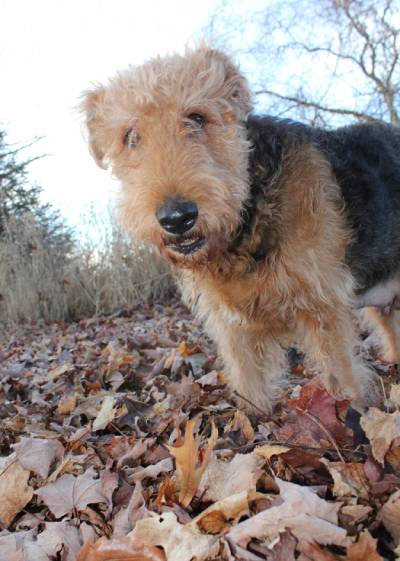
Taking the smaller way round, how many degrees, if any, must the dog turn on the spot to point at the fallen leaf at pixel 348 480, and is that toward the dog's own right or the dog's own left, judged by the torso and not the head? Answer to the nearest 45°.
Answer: approximately 45° to the dog's own left

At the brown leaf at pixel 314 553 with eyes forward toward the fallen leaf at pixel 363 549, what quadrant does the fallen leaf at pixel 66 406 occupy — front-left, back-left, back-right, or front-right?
back-left

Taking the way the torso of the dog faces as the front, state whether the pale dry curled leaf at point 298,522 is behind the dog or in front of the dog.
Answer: in front

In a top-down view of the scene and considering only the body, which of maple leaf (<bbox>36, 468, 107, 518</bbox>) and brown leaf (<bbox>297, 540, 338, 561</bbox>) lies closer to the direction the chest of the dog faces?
the maple leaf

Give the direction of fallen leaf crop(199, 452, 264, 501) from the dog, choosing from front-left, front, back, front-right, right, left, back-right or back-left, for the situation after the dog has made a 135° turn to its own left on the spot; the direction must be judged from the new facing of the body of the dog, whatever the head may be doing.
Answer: right

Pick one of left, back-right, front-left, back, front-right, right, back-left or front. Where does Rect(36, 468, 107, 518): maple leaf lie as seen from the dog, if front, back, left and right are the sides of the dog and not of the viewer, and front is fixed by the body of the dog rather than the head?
front

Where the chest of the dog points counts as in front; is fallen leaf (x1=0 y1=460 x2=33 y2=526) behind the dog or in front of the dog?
in front

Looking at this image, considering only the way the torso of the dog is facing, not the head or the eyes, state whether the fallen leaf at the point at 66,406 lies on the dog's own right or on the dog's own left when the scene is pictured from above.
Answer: on the dog's own right

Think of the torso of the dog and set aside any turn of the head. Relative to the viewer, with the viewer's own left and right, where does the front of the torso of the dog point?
facing the viewer and to the left of the viewer

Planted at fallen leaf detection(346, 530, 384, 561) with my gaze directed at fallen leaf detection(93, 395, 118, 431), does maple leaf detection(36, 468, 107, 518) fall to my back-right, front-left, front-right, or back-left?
front-left

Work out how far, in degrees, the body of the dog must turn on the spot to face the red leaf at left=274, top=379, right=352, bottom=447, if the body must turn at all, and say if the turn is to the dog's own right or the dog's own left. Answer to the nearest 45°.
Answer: approximately 45° to the dog's own left

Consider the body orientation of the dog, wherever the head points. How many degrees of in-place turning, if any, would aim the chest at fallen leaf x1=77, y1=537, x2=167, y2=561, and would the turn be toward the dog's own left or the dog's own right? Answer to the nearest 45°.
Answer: approximately 45° to the dog's own left

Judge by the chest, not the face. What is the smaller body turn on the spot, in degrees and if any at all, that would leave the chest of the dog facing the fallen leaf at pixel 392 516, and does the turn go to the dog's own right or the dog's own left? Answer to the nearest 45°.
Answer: approximately 45° to the dog's own left
